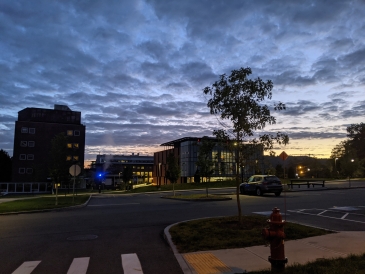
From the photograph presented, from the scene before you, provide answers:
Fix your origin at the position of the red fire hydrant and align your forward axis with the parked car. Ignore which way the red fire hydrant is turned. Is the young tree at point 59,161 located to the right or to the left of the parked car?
left
